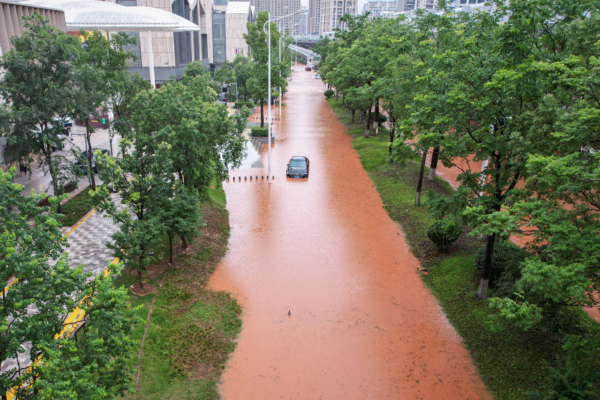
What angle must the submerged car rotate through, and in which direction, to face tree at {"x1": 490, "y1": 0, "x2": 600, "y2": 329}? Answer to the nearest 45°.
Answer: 0° — it already faces it

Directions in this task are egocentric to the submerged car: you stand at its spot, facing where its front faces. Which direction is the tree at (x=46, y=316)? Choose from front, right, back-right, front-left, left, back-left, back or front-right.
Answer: front

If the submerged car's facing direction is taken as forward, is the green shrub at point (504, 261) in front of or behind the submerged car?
in front

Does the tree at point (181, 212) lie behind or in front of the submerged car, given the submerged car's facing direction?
in front

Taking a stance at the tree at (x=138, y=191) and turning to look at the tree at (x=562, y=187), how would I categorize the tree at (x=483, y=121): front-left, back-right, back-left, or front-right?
front-left

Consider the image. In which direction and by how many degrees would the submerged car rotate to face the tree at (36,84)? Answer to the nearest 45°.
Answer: approximately 45° to its right

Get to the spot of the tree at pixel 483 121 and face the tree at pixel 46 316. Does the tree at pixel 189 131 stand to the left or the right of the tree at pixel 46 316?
right

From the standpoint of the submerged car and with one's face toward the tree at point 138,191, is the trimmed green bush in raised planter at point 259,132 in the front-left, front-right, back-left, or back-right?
back-right

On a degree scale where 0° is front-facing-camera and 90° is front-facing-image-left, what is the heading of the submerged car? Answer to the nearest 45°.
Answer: approximately 0°

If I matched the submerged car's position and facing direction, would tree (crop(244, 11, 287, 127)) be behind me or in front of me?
behind

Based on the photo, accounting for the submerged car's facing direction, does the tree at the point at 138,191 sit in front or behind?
in front
